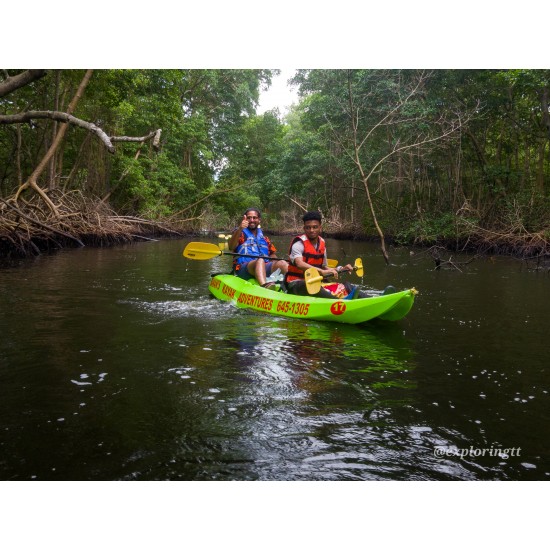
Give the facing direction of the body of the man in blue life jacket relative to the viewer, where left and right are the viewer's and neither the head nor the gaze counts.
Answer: facing the viewer and to the right of the viewer

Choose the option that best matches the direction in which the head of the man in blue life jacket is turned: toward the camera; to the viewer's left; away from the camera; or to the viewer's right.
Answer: toward the camera

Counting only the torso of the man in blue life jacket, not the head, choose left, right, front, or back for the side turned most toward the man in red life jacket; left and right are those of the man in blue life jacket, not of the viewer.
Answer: front

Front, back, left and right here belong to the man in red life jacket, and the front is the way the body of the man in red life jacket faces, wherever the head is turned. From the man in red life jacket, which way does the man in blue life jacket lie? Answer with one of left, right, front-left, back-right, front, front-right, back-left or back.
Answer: back

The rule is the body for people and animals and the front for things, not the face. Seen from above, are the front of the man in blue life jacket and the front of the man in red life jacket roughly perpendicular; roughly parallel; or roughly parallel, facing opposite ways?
roughly parallel
